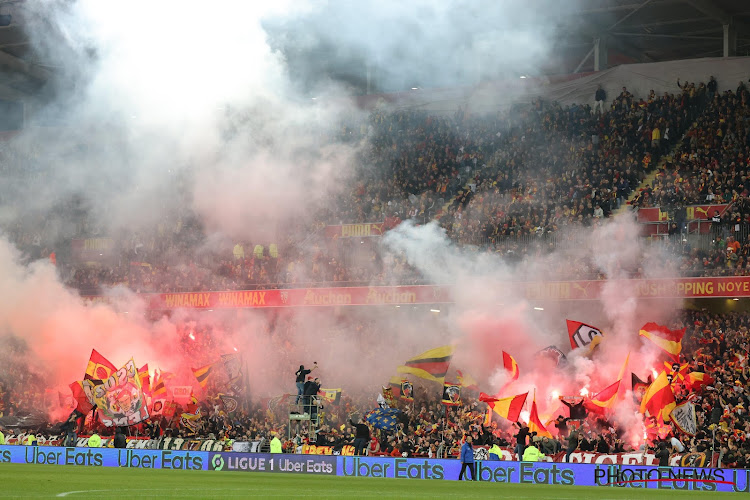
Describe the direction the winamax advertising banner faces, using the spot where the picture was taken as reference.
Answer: facing the viewer

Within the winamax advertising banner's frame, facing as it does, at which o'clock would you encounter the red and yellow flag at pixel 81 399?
The red and yellow flag is roughly at 3 o'clock from the winamax advertising banner.

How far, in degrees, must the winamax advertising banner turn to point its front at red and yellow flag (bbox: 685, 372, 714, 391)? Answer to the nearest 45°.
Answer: approximately 45° to its left
